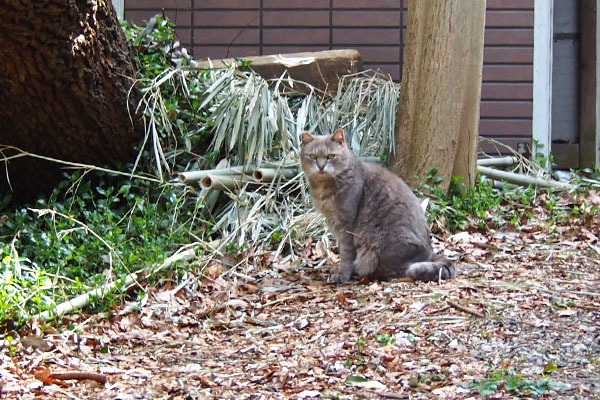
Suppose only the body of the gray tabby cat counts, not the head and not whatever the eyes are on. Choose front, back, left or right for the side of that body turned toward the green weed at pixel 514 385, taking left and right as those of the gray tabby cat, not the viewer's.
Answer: left

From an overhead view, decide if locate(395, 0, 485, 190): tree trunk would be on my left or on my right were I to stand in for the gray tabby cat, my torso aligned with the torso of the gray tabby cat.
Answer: on my right

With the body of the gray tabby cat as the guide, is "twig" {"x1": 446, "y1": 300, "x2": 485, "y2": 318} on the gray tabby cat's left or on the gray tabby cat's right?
on the gray tabby cat's left

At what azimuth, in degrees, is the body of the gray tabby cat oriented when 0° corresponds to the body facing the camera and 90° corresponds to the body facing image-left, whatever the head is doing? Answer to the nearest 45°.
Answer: approximately 90°
